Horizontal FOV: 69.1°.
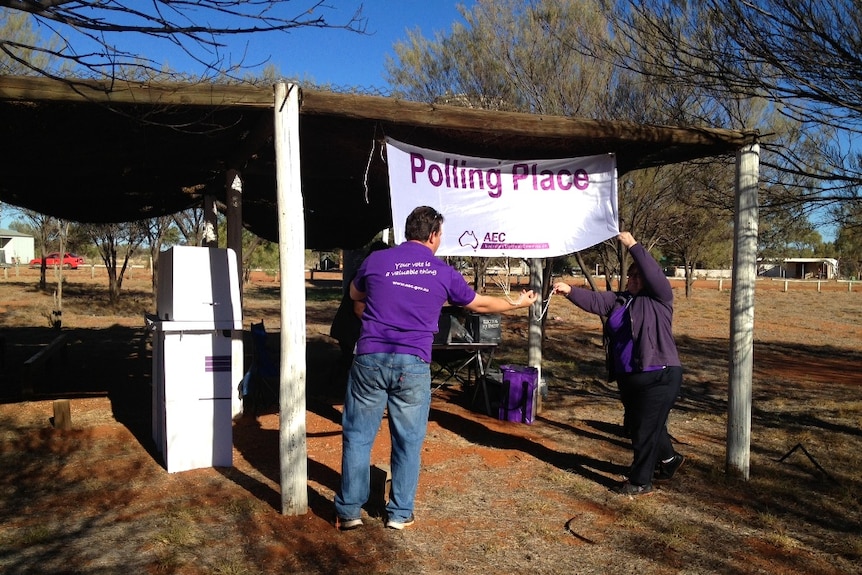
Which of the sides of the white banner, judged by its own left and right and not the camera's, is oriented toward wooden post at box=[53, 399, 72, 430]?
right

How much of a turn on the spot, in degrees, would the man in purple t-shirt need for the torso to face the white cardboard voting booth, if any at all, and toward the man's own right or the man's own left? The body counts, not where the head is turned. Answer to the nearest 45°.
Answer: approximately 45° to the man's own left

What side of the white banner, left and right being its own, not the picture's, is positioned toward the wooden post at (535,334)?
back

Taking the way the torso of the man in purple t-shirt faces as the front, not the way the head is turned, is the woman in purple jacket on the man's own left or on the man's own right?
on the man's own right

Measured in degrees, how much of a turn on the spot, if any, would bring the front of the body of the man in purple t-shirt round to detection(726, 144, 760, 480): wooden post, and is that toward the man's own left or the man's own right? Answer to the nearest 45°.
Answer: approximately 45° to the man's own right

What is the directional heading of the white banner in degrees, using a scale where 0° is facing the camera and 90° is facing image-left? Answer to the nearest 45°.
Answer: approximately 0°

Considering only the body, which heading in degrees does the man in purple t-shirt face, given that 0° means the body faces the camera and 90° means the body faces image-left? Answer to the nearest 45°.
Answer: approximately 180°

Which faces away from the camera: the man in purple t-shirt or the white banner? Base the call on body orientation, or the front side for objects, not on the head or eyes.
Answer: the man in purple t-shirt

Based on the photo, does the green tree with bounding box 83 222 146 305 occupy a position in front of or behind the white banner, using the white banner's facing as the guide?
behind

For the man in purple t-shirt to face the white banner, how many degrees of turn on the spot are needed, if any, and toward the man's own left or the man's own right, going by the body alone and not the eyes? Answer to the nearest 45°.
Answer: approximately 45° to the man's own right

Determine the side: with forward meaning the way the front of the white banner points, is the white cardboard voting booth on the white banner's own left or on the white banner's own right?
on the white banner's own right

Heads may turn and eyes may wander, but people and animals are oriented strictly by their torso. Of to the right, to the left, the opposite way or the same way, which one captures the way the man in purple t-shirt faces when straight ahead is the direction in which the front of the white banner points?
the opposite way

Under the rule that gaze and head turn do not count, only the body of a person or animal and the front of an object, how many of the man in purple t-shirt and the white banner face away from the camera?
1

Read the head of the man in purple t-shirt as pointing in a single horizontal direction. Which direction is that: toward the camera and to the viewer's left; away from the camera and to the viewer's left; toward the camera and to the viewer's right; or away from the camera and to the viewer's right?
away from the camera and to the viewer's right

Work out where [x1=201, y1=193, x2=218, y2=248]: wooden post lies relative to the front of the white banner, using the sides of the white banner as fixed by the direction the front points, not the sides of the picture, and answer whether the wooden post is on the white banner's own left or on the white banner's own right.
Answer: on the white banner's own right
